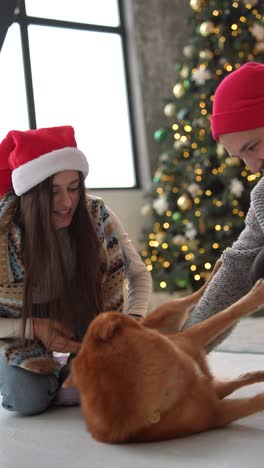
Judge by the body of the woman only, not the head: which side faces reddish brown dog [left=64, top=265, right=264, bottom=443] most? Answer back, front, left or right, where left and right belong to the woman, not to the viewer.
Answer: front

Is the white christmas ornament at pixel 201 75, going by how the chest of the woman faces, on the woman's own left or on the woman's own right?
on the woman's own left

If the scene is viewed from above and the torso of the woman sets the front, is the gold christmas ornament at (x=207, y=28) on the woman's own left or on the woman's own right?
on the woman's own left

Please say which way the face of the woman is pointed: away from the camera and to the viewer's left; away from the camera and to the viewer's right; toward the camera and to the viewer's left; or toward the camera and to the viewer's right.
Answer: toward the camera and to the viewer's right

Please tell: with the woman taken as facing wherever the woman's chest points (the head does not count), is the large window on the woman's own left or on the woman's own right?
on the woman's own left

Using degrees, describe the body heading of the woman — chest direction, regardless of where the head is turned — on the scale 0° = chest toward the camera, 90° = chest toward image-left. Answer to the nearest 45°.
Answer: approximately 315°

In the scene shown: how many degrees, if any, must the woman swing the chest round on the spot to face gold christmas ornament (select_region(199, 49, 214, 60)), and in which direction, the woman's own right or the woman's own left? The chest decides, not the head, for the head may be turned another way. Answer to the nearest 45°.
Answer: approximately 90° to the woman's own left

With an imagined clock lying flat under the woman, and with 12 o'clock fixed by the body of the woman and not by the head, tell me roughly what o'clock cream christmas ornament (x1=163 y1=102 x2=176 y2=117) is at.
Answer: The cream christmas ornament is roughly at 8 o'clock from the woman.

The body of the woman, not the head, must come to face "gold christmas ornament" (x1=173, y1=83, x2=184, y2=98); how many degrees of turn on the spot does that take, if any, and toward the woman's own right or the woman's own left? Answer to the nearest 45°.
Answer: approximately 135° to the woman's own left

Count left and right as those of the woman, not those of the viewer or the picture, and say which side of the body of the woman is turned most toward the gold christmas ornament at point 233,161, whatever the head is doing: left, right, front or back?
left

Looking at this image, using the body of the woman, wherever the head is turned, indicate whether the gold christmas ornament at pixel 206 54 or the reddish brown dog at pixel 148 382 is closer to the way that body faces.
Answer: the reddish brown dog

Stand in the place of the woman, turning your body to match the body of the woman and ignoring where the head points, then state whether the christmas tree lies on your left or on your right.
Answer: on your left
